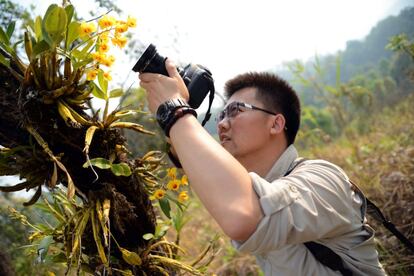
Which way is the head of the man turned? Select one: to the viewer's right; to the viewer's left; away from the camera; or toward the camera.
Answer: to the viewer's left

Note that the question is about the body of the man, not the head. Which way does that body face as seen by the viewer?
to the viewer's left
